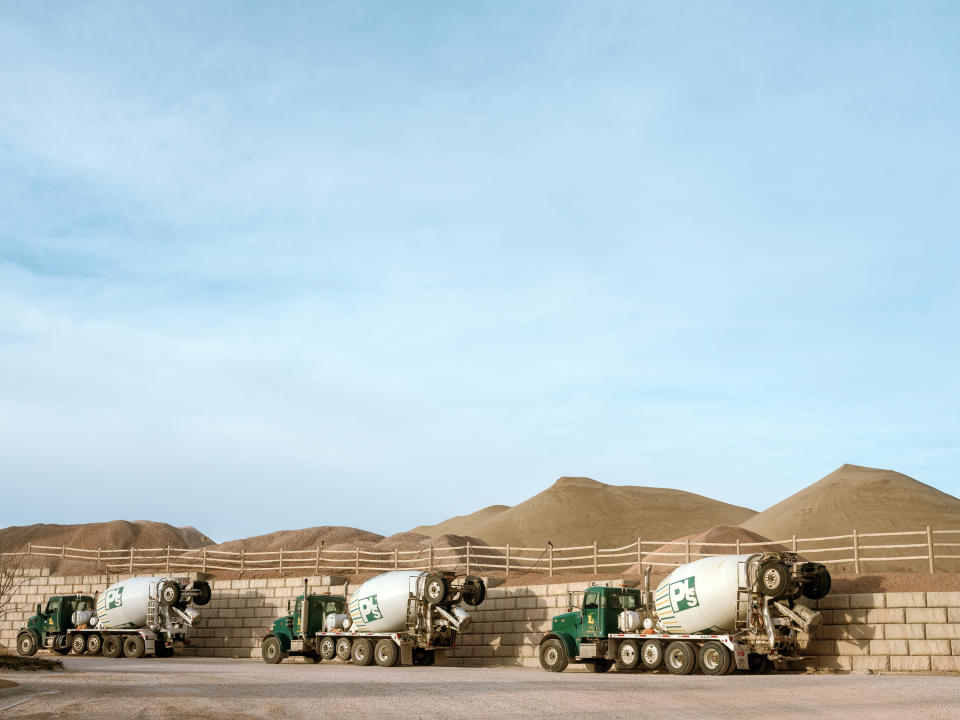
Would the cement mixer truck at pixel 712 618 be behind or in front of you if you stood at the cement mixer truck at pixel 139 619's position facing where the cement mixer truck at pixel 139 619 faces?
behind

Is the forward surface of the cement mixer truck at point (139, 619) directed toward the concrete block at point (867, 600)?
no

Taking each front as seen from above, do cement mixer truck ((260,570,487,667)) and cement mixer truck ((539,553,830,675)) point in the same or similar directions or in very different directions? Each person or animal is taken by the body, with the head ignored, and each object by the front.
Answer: same or similar directions

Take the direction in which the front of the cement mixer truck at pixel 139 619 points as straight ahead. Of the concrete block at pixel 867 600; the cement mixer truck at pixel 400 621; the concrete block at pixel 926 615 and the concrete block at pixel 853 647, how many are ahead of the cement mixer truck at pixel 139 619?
0

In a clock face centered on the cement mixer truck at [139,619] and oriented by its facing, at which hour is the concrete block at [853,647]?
The concrete block is roughly at 6 o'clock from the cement mixer truck.

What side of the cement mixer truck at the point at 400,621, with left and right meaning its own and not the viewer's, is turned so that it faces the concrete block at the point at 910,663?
back

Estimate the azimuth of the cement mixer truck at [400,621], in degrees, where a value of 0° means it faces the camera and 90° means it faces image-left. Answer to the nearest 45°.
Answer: approximately 135°

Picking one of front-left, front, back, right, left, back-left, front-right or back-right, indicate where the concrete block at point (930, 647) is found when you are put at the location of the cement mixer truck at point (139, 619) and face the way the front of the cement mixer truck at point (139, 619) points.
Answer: back

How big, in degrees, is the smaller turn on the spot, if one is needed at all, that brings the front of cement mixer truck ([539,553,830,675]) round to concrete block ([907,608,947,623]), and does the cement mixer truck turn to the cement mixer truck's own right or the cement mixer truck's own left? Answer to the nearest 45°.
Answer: approximately 135° to the cement mixer truck's own right

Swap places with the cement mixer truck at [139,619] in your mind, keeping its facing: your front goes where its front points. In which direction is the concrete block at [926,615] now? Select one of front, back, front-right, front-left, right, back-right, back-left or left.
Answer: back

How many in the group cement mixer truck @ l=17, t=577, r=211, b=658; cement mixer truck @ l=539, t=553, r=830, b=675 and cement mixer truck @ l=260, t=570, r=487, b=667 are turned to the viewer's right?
0

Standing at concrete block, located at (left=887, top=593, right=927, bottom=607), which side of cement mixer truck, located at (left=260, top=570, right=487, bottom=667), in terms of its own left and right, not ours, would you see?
back

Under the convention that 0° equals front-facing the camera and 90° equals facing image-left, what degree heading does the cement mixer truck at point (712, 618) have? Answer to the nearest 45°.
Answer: approximately 135°

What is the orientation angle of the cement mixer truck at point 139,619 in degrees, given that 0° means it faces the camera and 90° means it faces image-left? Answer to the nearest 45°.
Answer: approximately 135°

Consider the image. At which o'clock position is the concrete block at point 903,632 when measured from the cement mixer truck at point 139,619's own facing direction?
The concrete block is roughly at 6 o'clock from the cement mixer truck.

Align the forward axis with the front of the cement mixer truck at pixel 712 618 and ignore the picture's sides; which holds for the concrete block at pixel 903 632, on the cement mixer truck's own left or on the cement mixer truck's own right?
on the cement mixer truck's own right

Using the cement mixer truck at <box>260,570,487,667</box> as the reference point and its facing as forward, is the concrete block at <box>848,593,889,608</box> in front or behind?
behind

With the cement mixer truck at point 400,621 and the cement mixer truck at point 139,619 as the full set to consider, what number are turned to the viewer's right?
0

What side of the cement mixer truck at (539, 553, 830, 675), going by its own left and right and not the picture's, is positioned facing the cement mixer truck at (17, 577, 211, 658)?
front

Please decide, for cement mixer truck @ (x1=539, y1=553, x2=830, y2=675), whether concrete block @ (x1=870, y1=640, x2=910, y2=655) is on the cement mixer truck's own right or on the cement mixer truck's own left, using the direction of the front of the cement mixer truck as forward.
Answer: on the cement mixer truck's own right

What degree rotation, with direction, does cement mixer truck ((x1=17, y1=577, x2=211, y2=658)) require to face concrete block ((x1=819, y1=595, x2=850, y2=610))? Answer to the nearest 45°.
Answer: approximately 180°

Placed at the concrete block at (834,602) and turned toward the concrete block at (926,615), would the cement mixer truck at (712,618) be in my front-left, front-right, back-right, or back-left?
back-right
